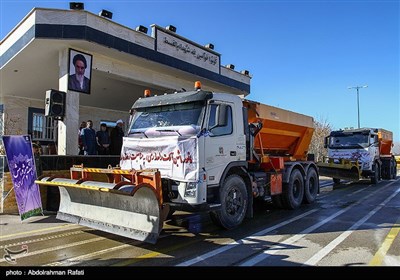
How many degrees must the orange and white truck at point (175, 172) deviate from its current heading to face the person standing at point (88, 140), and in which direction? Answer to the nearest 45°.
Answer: approximately 90° to its right

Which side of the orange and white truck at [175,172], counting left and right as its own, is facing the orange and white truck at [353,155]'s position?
back

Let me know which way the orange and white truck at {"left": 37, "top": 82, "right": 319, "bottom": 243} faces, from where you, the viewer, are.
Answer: facing the viewer and to the left of the viewer

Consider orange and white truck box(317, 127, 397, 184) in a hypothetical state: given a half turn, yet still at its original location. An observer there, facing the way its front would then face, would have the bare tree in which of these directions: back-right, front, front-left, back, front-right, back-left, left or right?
front-left

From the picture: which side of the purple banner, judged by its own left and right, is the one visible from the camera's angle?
front

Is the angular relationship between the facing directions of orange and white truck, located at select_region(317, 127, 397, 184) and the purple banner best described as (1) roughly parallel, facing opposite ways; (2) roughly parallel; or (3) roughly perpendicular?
roughly perpendicular

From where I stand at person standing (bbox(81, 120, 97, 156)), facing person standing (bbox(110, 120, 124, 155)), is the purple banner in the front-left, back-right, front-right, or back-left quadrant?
back-right

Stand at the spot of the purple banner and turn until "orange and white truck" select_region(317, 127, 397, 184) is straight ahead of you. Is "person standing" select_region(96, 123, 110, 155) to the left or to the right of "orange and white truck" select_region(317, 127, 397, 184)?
left

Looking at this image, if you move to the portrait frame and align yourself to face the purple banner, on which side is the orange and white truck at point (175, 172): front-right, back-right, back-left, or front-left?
front-left

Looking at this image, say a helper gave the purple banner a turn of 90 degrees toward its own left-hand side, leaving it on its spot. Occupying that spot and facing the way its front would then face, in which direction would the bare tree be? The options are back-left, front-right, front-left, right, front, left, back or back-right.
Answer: front-left

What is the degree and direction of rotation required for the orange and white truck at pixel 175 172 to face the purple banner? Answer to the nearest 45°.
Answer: approximately 90° to its right

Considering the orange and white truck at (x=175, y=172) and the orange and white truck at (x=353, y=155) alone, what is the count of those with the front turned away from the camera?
0

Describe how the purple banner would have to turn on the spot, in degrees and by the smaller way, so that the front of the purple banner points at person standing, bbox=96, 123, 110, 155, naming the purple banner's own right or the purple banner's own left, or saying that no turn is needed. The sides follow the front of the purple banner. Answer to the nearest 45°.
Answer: approximately 135° to the purple banner's own left

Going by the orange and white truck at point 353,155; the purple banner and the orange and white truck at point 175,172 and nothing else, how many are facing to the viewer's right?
0

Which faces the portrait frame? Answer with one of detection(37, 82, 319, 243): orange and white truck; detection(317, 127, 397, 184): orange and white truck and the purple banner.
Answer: detection(317, 127, 397, 184): orange and white truck

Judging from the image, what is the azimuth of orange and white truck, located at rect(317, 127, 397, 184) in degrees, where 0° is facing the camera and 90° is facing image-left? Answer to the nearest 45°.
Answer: approximately 45°

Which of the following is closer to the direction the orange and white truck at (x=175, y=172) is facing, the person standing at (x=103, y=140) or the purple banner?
the purple banner
